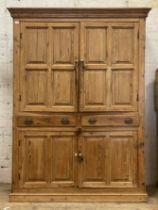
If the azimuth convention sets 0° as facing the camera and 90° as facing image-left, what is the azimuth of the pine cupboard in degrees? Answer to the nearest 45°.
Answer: approximately 0°
